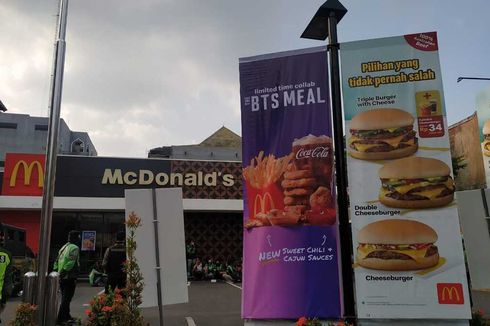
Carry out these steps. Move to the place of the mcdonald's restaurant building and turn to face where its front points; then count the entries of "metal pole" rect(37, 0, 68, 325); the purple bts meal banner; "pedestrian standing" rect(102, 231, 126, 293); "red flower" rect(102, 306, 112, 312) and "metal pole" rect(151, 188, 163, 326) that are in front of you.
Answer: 5

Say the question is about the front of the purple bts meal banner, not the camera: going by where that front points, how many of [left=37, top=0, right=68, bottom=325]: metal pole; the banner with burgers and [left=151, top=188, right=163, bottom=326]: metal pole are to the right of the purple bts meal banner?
2

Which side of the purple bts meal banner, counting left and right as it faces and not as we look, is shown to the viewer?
front

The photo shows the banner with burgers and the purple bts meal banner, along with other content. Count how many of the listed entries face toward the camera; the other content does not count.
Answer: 2

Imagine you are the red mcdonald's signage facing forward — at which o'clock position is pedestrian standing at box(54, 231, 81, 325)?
The pedestrian standing is roughly at 12 o'clock from the red mcdonald's signage.

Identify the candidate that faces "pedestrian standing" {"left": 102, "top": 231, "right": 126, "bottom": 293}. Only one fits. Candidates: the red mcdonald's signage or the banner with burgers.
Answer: the red mcdonald's signage

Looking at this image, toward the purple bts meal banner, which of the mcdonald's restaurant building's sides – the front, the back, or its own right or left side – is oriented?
front

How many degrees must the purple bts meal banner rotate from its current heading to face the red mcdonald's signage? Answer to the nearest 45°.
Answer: approximately 135° to its right

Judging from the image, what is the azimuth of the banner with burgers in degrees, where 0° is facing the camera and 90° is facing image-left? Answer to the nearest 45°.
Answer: approximately 0°

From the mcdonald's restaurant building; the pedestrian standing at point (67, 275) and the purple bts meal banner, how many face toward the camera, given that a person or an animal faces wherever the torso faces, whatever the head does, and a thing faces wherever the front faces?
2

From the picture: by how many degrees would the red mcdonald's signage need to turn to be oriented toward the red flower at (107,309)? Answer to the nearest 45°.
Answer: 0° — it already faces it

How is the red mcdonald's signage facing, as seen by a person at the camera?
facing the viewer

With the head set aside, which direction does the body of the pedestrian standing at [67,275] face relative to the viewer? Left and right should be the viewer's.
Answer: facing away from the viewer and to the right of the viewer

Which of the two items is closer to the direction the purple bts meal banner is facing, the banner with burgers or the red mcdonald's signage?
the banner with burgers

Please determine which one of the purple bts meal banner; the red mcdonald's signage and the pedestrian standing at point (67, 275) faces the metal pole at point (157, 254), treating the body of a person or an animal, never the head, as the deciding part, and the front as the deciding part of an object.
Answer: the red mcdonald's signage

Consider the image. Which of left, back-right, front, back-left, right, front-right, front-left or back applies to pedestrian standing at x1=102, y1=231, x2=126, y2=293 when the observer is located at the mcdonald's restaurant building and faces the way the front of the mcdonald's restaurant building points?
front
